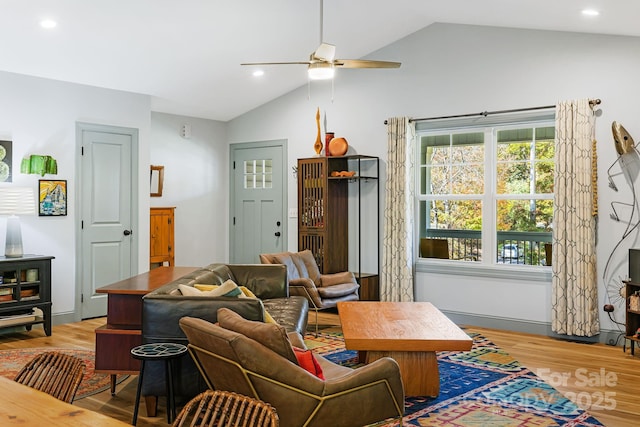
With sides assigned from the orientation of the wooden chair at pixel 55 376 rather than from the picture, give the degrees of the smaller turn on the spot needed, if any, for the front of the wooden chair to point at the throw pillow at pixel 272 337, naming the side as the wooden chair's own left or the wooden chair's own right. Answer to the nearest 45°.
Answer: approximately 135° to the wooden chair's own left

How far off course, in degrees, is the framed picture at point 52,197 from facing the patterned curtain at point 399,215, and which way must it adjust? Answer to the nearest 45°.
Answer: approximately 90° to its left

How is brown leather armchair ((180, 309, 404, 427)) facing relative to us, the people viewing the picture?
facing away from the viewer and to the right of the viewer

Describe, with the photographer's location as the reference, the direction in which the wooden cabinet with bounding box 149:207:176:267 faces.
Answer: facing the viewer

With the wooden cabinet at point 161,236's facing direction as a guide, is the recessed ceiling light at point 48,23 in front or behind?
in front

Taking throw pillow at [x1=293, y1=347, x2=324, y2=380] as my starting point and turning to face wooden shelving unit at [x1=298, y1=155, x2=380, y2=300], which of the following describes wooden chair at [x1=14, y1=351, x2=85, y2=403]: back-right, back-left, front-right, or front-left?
back-left

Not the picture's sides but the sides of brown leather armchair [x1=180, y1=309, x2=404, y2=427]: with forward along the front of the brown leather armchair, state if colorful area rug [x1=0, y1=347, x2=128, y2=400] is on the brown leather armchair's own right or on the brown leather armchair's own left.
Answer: on the brown leather armchair's own left

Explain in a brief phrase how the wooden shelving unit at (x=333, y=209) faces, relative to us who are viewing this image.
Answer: facing the viewer and to the left of the viewer

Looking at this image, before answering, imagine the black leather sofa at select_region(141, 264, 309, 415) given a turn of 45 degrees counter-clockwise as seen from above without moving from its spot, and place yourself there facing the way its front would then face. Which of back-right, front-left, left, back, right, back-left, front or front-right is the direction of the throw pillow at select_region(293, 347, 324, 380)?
right

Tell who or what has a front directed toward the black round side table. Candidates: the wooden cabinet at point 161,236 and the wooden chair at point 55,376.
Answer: the wooden cabinet

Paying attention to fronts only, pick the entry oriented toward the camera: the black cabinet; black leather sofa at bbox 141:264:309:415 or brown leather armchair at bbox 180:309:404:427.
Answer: the black cabinet

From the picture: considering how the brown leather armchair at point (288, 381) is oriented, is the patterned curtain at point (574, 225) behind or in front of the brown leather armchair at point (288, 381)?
in front

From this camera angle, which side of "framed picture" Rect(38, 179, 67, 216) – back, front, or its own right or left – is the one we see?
front

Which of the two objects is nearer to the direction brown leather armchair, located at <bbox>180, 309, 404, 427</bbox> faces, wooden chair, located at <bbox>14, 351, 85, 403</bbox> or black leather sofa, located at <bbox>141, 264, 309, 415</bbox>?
the black leather sofa
